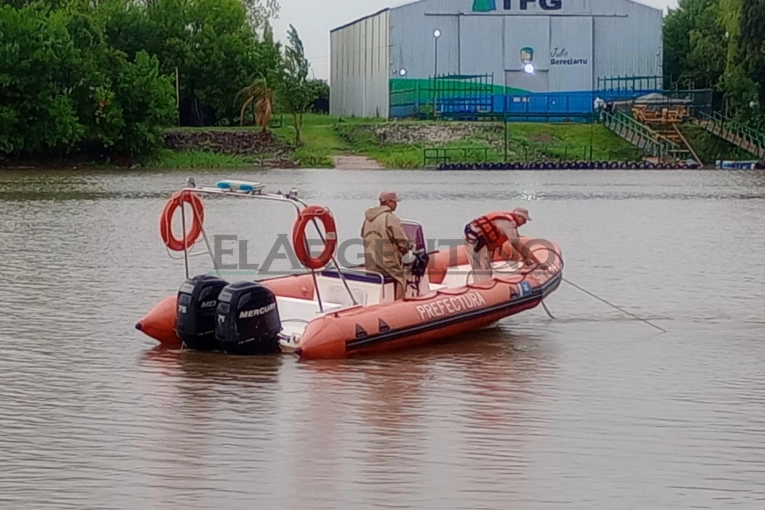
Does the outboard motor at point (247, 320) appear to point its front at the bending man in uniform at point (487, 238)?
yes

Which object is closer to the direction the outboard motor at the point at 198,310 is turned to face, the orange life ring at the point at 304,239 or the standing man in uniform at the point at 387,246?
the standing man in uniform

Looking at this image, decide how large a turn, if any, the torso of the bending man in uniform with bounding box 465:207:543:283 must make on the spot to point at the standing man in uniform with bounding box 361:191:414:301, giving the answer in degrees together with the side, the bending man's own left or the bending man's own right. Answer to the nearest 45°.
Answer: approximately 135° to the bending man's own right

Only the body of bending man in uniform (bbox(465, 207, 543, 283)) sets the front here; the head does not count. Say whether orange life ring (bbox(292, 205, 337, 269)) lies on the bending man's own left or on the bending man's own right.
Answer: on the bending man's own right

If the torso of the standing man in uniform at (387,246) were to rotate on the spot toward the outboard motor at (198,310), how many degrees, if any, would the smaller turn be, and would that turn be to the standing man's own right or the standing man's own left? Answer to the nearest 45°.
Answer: approximately 180°

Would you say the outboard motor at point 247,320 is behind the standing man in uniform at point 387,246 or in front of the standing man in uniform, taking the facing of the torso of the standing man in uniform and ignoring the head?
behind

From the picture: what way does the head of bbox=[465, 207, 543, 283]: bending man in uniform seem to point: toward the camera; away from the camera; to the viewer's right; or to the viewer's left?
to the viewer's right

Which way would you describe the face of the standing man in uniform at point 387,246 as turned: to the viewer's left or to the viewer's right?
to the viewer's right

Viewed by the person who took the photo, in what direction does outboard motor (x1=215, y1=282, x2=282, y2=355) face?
facing away from the viewer and to the right of the viewer

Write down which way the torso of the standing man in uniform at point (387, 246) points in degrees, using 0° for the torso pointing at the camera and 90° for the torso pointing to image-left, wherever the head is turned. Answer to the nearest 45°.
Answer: approximately 225°

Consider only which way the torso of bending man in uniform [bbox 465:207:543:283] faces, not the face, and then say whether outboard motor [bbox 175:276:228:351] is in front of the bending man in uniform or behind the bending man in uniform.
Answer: behind

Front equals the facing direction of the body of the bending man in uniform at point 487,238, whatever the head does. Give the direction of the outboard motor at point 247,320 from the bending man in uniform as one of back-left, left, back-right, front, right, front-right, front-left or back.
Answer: back-right

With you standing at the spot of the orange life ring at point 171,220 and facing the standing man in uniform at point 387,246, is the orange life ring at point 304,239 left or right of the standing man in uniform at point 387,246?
right

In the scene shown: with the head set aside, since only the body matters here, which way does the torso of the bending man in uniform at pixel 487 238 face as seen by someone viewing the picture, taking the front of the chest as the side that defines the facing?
to the viewer's right
